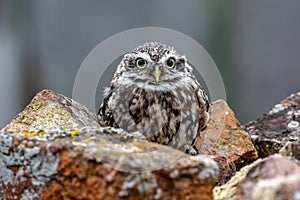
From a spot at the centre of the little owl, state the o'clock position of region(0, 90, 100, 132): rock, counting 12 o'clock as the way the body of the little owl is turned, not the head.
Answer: The rock is roughly at 2 o'clock from the little owl.

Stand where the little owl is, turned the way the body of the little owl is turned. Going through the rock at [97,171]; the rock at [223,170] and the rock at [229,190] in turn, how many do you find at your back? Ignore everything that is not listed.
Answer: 0

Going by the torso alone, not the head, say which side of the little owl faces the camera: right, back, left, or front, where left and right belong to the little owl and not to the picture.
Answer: front

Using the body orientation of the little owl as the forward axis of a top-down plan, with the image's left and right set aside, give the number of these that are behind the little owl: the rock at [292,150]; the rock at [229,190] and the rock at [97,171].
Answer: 0

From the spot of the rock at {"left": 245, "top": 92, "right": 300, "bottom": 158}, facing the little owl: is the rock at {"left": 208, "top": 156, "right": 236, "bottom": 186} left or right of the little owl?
left

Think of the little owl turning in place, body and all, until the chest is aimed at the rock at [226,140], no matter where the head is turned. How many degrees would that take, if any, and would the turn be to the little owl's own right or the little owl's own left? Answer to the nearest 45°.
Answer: approximately 90° to the little owl's own left

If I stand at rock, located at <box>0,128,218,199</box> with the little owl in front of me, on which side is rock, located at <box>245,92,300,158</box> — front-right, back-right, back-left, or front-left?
front-right

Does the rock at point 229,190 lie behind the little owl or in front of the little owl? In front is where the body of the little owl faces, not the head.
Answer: in front

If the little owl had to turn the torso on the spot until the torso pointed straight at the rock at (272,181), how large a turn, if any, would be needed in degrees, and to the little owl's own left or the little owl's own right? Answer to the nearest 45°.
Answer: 0° — it already faces it

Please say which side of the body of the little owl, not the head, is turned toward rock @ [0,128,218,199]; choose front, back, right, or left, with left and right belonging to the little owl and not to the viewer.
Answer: front

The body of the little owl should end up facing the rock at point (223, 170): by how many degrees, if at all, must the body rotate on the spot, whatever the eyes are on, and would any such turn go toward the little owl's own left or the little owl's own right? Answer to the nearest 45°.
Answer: approximately 45° to the little owl's own left

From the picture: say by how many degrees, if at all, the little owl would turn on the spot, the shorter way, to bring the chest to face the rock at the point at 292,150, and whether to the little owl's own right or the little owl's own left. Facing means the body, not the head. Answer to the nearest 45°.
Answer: approximately 45° to the little owl's own left

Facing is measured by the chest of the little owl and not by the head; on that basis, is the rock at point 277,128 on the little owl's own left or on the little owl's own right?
on the little owl's own left
